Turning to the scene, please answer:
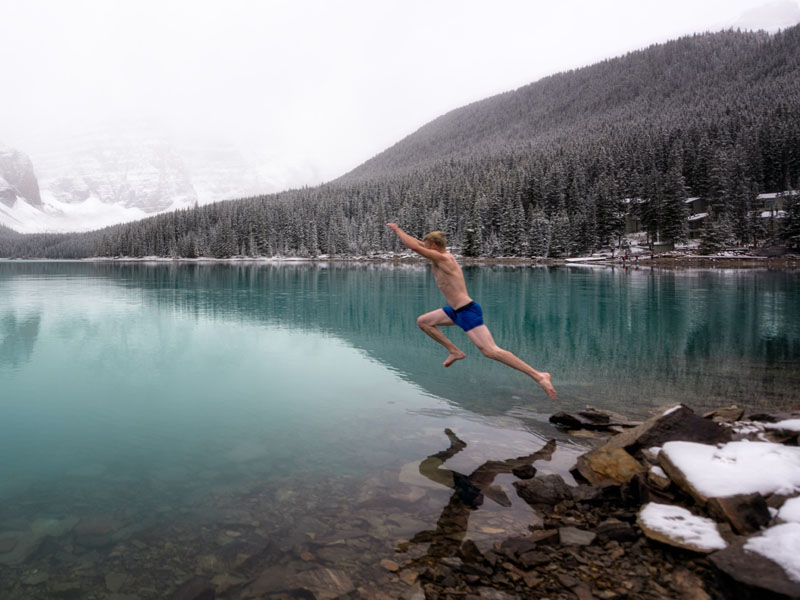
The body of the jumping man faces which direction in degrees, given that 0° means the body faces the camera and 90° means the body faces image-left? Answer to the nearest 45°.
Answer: approximately 90°

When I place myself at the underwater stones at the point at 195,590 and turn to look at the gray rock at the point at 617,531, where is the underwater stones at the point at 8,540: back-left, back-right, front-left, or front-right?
back-left

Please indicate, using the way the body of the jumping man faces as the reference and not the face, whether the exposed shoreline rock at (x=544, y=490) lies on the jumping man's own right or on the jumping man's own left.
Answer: on the jumping man's own left

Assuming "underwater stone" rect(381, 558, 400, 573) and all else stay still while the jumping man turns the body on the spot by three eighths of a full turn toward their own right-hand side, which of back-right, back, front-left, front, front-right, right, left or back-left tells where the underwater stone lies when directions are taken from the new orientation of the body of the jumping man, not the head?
back-right

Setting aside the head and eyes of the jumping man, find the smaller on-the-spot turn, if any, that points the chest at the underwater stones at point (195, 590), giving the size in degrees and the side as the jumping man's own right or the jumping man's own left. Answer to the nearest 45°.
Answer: approximately 45° to the jumping man's own left

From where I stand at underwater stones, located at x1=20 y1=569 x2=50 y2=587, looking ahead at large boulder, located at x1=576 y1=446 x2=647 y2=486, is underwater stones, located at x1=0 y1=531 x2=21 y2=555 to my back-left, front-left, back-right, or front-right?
back-left

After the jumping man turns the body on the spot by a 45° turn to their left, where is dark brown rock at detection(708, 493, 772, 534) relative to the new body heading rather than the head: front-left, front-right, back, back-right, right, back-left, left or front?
left

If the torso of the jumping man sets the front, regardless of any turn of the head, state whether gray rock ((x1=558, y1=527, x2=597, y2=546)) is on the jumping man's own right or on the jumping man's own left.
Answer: on the jumping man's own left

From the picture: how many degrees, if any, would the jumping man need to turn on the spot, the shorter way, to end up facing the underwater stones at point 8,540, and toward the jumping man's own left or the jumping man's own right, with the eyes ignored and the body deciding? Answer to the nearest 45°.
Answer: approximately 45° to the jumping man's own left

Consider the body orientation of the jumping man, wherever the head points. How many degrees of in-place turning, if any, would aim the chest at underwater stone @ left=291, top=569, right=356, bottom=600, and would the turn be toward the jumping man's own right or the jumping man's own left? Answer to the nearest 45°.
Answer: approximately 90° to the jumping man's own left
